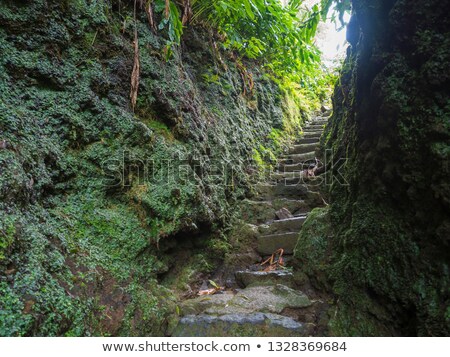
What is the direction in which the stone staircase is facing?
toward the camera
